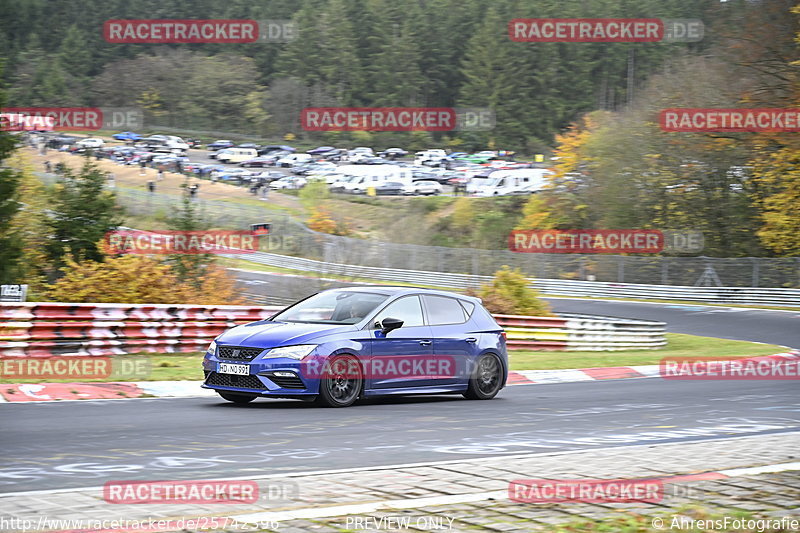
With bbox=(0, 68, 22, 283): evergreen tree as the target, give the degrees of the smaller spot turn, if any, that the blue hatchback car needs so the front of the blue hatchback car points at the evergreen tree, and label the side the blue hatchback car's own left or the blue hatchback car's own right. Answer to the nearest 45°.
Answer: approximately 90° to the blue hatchback car's own right

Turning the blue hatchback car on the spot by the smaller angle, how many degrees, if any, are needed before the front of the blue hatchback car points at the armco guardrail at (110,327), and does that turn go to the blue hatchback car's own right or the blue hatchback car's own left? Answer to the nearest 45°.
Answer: approximately 90° to the blue hatchback car's own right

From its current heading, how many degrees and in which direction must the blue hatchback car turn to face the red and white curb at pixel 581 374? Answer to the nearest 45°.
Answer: approximately 180°

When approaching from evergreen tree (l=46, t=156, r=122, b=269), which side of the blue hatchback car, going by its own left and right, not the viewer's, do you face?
right

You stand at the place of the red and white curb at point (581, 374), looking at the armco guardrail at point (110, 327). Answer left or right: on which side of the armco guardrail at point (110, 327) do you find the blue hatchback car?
left

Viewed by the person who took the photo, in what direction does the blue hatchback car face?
facing the viewer and to the left of the viewer

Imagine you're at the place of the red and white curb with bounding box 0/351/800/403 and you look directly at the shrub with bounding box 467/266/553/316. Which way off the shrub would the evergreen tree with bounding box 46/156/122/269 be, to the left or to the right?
left

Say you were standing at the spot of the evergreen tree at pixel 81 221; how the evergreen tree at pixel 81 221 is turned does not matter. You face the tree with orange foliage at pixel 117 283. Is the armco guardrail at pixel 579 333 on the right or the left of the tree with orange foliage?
left

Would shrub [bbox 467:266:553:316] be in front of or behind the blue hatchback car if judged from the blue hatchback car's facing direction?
behind

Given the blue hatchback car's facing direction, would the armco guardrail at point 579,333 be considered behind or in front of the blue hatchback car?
behind
